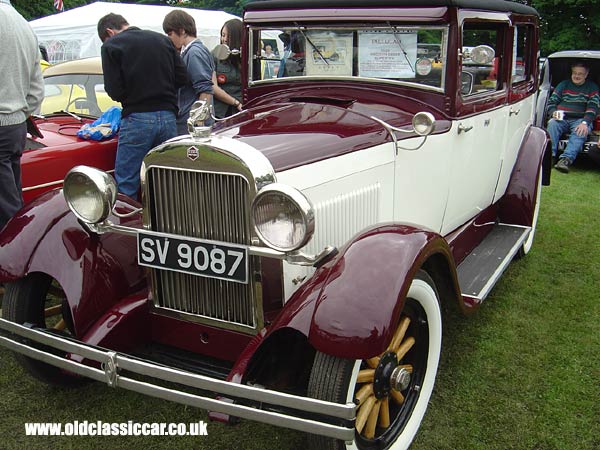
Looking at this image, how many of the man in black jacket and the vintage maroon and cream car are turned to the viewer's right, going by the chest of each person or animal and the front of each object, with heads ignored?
0

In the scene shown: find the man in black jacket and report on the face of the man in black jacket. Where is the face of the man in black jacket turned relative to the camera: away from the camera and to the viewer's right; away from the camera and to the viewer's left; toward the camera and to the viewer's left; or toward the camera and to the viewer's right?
away from the camera and to the viewer's left

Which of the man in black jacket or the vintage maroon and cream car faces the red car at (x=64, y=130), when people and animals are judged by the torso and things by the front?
the man in black jacket

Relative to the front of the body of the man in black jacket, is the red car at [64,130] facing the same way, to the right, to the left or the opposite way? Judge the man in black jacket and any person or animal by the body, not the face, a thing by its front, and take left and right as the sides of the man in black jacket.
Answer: to the left

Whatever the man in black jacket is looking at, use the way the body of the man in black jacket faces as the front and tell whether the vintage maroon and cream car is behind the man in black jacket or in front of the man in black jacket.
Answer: behind

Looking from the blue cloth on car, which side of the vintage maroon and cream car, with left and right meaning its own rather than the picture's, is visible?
right

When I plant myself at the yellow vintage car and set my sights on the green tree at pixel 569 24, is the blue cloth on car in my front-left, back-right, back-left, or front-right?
back-right

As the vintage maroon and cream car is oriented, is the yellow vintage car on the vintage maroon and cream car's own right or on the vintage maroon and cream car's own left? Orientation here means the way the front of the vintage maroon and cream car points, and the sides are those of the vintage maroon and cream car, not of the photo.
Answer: on the vintage maroon and cream car's own right

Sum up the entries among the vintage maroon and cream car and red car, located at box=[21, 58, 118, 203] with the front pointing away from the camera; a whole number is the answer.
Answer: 0

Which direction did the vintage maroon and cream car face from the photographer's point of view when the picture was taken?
facing the viewer and to the left of the viewer

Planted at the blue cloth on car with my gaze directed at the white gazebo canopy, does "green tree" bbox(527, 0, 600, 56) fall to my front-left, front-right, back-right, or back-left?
front-right

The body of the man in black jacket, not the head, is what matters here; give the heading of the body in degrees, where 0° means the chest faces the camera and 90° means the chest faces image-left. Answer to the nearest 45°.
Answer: approximately 135°
